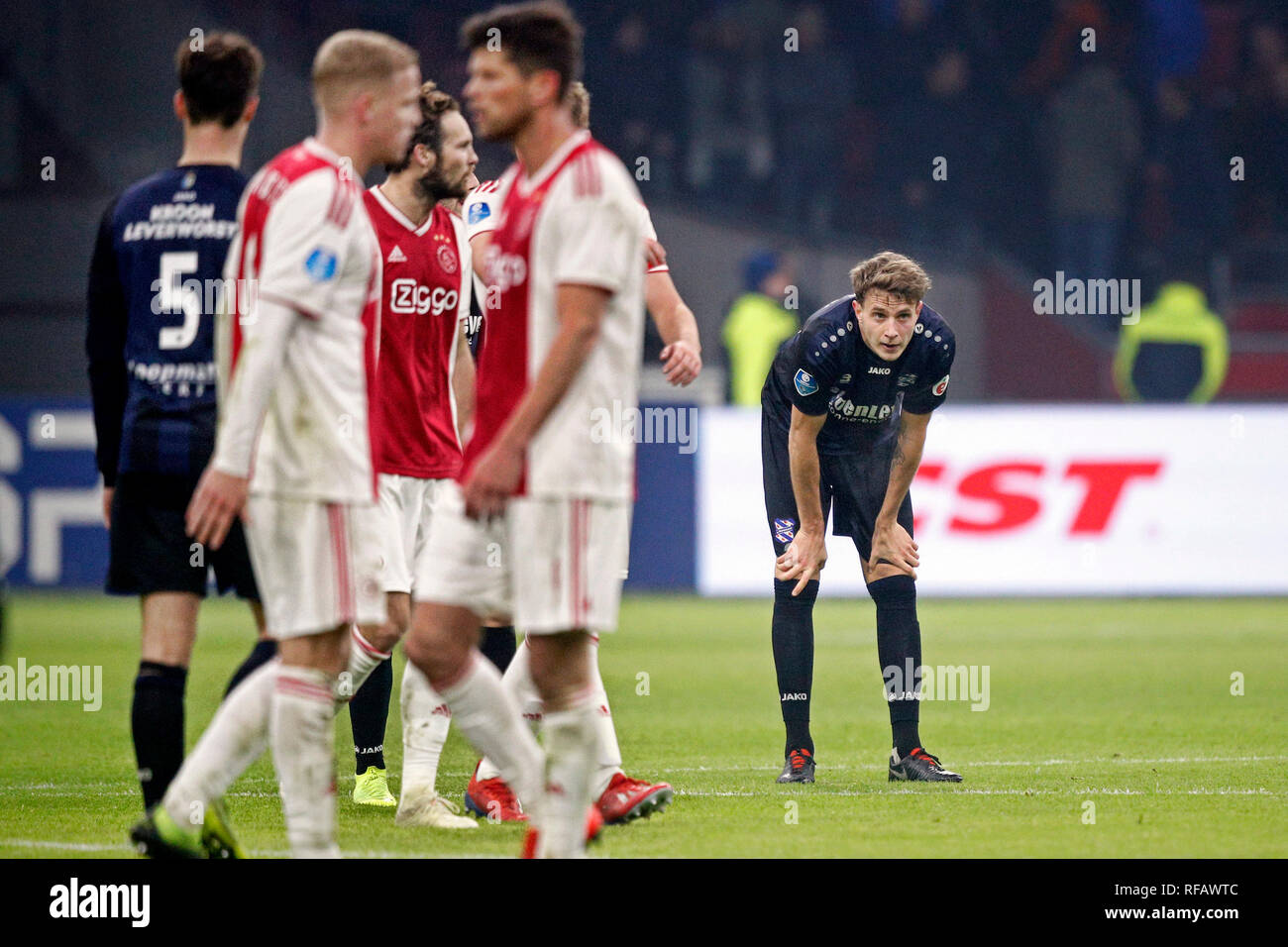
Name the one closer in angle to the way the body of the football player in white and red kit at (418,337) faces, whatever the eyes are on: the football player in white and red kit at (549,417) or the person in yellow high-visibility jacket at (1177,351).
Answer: the football player in white and red kit

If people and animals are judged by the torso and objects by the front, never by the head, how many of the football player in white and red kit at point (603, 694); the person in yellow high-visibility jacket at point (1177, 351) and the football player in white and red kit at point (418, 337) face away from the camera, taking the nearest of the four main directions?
1

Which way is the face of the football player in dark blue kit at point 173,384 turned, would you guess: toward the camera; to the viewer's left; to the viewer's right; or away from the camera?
away from the camera

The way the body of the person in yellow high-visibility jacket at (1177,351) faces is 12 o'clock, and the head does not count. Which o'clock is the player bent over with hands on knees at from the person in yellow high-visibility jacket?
The player bent over with hands on knees is roughly at 6 o'clock from the person in yellow high-visibility jacket.

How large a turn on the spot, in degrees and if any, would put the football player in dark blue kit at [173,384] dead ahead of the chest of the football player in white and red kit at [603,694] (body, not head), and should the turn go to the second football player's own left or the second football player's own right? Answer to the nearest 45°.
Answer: approximately 90° to the second football player's own right

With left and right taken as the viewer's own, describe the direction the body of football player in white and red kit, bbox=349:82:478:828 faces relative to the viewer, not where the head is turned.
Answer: facing the viewer and to the right of the viewer

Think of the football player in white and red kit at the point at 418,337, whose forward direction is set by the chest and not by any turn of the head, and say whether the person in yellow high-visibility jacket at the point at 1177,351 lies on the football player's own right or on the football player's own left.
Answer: on the football player's own left

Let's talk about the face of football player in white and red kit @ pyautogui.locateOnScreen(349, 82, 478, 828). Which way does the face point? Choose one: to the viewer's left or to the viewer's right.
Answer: to the viewer's right

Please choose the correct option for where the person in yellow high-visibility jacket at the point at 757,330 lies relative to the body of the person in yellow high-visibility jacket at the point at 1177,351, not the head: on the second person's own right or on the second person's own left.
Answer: on the second person's own left

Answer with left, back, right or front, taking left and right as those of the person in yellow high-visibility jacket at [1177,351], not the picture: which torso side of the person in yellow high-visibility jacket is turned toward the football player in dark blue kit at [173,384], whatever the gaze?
back

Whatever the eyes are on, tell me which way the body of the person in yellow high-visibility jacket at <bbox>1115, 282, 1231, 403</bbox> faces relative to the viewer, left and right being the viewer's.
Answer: facing away from the viewer

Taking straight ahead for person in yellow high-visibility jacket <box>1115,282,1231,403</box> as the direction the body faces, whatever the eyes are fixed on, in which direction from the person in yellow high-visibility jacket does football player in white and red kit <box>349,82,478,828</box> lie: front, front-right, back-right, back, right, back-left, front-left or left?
back

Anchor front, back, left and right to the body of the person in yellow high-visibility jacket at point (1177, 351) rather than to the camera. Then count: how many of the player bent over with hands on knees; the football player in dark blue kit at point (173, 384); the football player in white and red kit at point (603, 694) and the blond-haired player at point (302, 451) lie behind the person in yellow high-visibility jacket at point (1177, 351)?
4
